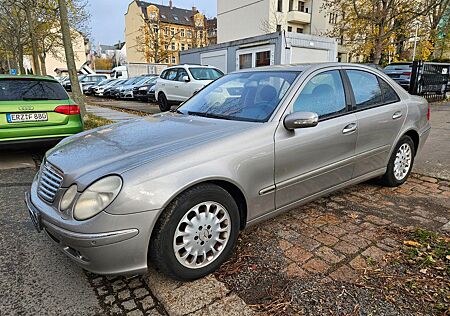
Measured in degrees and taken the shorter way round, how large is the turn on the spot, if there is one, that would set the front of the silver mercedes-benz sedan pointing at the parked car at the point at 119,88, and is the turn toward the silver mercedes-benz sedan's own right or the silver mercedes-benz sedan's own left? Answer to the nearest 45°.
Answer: approximately 135° to the silver mercedes-benz sedan's own right

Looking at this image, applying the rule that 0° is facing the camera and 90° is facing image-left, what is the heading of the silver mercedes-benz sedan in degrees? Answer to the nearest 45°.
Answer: approximately 45°

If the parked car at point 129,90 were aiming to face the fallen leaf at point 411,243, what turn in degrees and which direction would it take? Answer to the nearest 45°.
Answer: approximately 45° to its left

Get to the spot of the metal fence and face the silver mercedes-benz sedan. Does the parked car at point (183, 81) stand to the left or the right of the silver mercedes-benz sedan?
right

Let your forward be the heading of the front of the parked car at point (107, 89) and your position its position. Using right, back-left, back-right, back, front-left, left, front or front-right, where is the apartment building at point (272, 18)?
back

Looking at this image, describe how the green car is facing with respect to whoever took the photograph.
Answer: facing away from the viewer

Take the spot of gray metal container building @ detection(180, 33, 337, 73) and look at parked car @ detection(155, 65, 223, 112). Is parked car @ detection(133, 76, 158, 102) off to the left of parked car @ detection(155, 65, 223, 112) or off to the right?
right

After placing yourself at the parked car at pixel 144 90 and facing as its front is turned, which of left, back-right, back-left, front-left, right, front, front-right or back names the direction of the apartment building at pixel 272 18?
back

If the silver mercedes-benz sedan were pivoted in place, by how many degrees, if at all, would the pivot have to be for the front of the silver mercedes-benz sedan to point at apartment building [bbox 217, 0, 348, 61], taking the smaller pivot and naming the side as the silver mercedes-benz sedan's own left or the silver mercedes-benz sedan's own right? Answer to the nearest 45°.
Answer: approximately 135° to the silver mercedes-benz sedan's own right

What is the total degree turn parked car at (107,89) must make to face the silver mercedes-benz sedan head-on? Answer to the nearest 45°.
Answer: approximately 45° to its left
